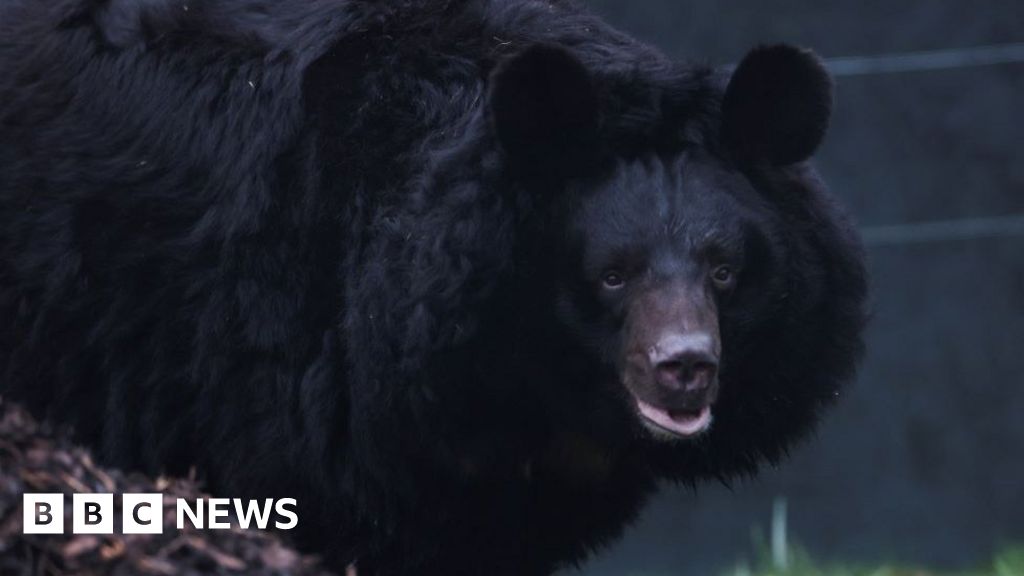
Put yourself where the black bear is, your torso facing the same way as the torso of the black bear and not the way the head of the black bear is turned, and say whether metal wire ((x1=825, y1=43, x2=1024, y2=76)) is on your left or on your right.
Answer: on your left

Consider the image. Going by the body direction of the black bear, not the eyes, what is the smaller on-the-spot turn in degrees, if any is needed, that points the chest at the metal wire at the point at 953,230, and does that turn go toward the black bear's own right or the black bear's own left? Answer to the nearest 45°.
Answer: approximately 90° to the black bear's own left

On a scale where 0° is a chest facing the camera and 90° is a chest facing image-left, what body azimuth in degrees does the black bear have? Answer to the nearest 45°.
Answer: approximately 315°
